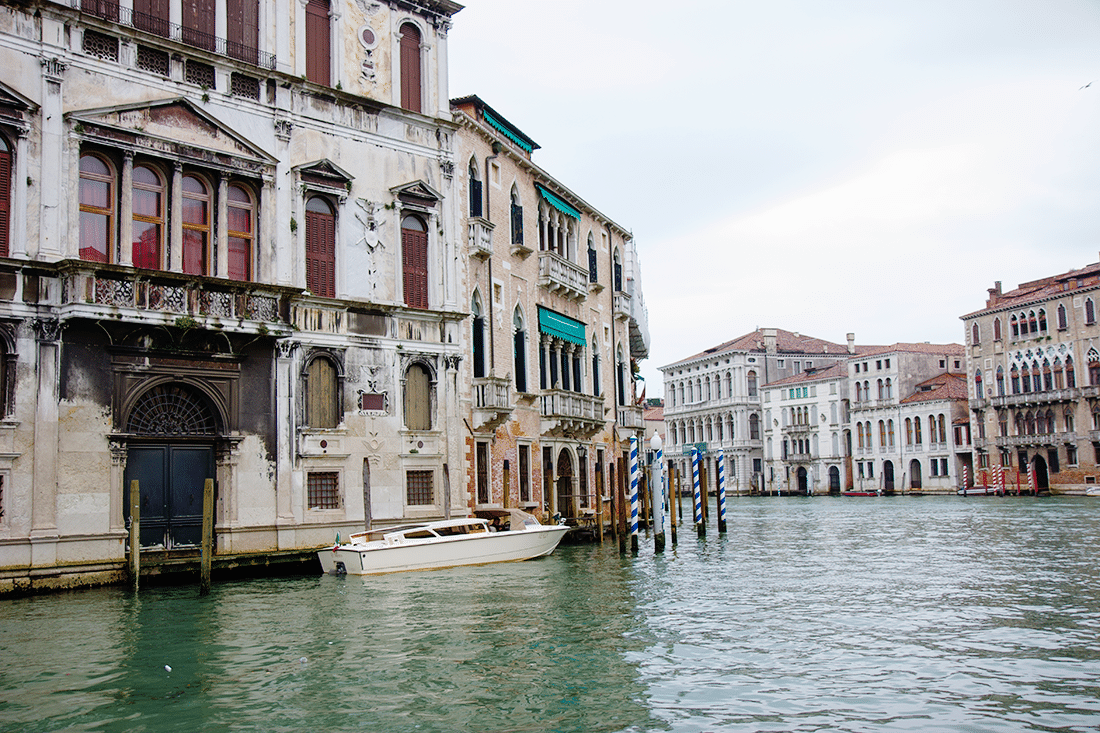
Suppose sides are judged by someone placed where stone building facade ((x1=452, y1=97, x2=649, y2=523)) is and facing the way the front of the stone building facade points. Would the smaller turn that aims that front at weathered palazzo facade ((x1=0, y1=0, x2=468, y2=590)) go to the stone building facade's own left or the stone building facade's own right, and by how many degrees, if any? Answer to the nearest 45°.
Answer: approximately 90° to the stone building facade's own right

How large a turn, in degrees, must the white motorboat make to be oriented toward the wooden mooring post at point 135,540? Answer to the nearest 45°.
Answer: approximately 180°

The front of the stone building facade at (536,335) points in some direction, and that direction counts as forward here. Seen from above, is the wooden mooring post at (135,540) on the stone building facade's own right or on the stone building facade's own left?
on the stone building facade's own right

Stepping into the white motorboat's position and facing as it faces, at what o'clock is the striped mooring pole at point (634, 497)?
The striped mooring pole is roughly at 12 o'clock from the white motorboat.

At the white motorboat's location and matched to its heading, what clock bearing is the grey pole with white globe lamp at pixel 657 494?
The grey pole with white globe lamp is roughly at 12 o'clock from the white motorboat.

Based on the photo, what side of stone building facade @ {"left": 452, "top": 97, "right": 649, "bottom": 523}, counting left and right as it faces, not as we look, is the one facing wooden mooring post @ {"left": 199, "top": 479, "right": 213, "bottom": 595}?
right

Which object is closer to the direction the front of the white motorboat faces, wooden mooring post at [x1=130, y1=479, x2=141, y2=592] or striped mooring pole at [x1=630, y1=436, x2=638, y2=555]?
the striped mooring pole

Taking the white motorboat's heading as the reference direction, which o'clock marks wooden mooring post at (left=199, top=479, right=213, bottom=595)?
The wooden mooring post is roughly at 6 o'clock from the white motorboat.

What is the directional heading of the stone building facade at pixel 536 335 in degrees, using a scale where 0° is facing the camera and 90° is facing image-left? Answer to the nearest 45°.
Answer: approximately 315°

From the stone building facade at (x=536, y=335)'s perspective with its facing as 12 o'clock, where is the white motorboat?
The white motorboat is roughly at 2 o'clock from the stone building facade.

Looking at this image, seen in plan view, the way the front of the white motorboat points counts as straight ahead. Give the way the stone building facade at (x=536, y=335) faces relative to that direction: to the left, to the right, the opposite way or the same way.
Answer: to the right

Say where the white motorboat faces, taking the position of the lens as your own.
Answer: facing away from the viewer and to the right of the viewer

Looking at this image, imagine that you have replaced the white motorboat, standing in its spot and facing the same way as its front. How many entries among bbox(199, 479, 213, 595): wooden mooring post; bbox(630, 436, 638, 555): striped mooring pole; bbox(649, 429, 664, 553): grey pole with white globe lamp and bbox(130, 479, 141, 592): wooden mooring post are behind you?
2

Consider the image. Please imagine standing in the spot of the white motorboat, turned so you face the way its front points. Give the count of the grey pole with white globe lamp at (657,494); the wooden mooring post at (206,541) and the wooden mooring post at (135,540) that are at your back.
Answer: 2
